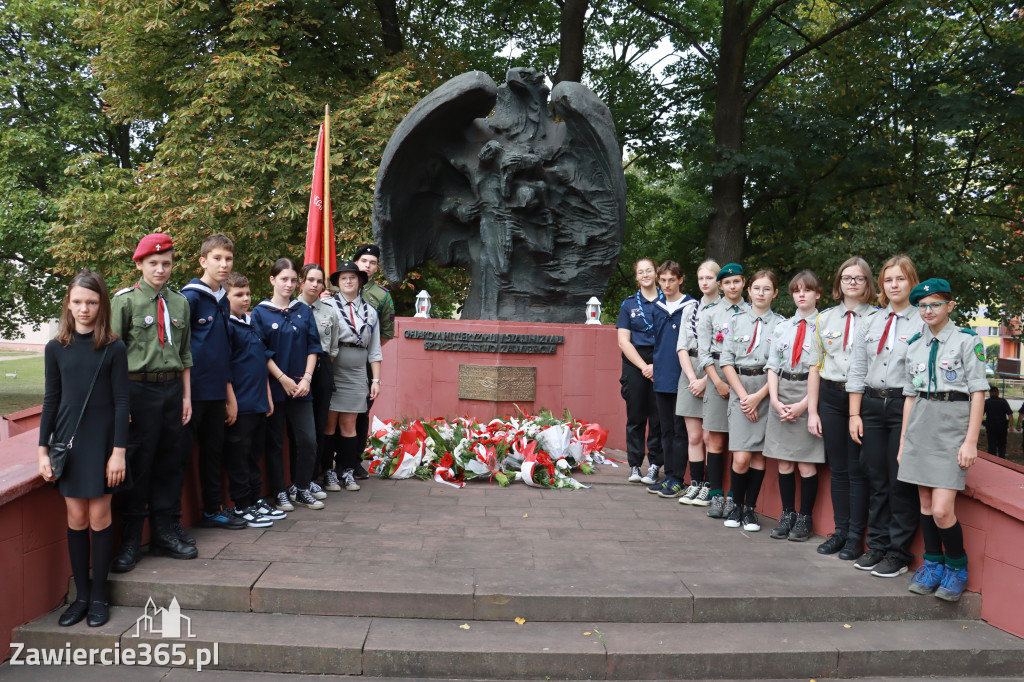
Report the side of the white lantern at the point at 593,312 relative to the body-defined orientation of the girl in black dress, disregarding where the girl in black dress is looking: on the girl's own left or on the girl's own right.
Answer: on the girl's own left

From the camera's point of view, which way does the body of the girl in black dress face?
toward the camera

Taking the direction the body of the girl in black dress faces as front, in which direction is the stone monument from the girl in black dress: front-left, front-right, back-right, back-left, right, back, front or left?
back-left

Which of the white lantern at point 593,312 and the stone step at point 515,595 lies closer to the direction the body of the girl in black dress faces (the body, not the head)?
the stone step

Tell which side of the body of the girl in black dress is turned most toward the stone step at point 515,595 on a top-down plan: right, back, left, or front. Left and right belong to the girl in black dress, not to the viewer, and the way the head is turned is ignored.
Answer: left
